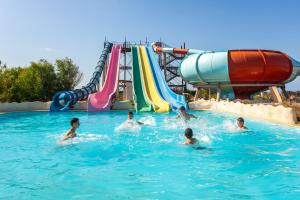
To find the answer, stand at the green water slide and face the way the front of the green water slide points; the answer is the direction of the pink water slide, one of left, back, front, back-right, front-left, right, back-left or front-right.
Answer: right

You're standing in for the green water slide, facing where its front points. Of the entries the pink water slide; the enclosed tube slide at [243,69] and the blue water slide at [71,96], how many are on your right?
2

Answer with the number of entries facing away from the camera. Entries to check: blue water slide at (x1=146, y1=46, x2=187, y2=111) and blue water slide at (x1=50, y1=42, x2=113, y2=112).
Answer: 0

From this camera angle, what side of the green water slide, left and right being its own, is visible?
front

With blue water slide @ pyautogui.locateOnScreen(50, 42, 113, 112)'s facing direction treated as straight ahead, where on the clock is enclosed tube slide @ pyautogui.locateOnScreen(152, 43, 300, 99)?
The enclosed tube slide is roughly at 8 o'clock from the blue water slide.

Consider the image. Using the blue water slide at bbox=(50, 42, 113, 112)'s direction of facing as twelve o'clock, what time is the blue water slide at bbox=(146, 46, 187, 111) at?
the blue water slide at bbox=(146, 46, 187, 111) is roughly at 8 o'clock from the blue water slide at bbox=(50, 42, 113, 112).

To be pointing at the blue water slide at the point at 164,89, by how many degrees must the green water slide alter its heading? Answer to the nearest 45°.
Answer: approximately 90° to its left

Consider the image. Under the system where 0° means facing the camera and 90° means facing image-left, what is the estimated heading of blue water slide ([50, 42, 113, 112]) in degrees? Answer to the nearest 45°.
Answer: approximately 45°

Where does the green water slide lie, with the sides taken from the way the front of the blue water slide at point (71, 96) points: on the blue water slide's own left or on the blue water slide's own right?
on the blue water slide's own left

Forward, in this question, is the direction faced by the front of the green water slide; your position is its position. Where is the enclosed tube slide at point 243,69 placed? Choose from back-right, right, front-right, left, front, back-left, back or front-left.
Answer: left

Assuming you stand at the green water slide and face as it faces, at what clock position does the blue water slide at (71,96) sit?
The blue water slide is roughly at 3 o'clock from the green water slide.
